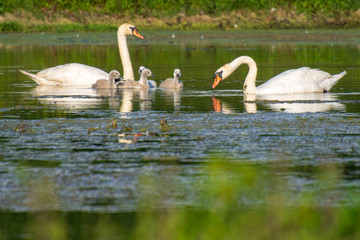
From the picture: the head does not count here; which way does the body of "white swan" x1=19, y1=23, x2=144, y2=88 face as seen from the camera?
to the viewer's right

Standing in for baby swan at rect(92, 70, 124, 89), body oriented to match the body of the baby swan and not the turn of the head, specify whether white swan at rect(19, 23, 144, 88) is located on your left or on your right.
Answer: on your left

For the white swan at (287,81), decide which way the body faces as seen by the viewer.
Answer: to the viewer's left

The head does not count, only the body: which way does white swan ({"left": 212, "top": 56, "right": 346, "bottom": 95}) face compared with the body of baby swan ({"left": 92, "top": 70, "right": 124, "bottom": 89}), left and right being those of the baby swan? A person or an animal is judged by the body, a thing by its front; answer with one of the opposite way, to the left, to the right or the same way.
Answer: the opposite way

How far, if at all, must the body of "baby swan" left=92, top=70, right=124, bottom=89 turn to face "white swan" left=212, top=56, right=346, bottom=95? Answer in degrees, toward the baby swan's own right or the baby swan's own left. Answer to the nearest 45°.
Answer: approximately 45° to the baby swan's own right

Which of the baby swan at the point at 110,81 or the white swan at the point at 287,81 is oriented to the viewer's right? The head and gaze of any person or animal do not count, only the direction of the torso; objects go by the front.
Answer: the baby swan

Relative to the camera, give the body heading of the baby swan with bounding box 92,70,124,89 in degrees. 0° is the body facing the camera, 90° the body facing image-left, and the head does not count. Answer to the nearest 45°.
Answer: approximately 270°
